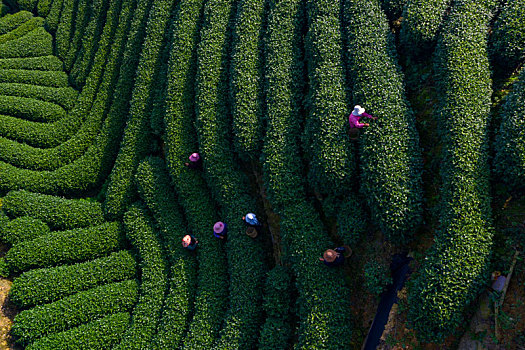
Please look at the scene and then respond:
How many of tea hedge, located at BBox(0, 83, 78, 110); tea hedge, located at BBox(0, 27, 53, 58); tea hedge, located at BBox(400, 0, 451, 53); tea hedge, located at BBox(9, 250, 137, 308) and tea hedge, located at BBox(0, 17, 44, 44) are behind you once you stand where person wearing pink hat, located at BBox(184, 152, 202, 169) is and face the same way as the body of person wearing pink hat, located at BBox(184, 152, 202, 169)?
1

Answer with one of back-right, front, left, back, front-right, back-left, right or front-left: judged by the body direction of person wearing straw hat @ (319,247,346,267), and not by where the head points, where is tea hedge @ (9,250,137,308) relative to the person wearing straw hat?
front

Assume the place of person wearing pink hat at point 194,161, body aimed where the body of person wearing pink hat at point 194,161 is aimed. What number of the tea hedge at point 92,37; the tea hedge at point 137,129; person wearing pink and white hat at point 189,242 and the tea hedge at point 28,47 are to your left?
1

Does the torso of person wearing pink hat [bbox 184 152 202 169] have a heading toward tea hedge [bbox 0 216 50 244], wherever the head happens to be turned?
yes

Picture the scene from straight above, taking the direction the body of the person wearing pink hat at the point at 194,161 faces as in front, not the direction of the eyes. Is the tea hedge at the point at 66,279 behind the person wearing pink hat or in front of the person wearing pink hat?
in front

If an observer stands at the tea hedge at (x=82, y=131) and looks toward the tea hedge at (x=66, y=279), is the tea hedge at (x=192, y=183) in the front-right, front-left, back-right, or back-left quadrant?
front-left

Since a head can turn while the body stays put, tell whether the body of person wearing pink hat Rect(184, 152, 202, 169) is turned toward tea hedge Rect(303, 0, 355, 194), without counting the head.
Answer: no

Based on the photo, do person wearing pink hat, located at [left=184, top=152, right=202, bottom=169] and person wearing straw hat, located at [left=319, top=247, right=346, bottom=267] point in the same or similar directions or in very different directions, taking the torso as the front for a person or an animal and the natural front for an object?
same or similar directions

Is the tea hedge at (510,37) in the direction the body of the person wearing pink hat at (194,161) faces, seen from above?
no

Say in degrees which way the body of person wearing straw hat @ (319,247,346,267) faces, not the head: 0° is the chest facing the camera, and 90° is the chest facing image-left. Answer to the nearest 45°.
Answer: approximately 90°

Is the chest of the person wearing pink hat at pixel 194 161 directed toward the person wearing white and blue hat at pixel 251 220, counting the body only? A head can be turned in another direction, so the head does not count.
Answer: no

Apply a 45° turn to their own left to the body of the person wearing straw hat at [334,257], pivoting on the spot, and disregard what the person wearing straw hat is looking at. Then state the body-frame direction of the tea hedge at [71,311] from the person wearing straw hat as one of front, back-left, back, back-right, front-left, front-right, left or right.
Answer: front-right

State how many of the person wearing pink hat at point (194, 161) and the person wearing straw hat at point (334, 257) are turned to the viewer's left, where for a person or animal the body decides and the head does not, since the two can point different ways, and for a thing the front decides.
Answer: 2

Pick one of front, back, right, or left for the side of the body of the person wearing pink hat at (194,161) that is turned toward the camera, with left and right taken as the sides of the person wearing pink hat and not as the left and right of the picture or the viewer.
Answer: left

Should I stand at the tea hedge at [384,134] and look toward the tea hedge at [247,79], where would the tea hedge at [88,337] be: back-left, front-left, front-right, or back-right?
front-left
